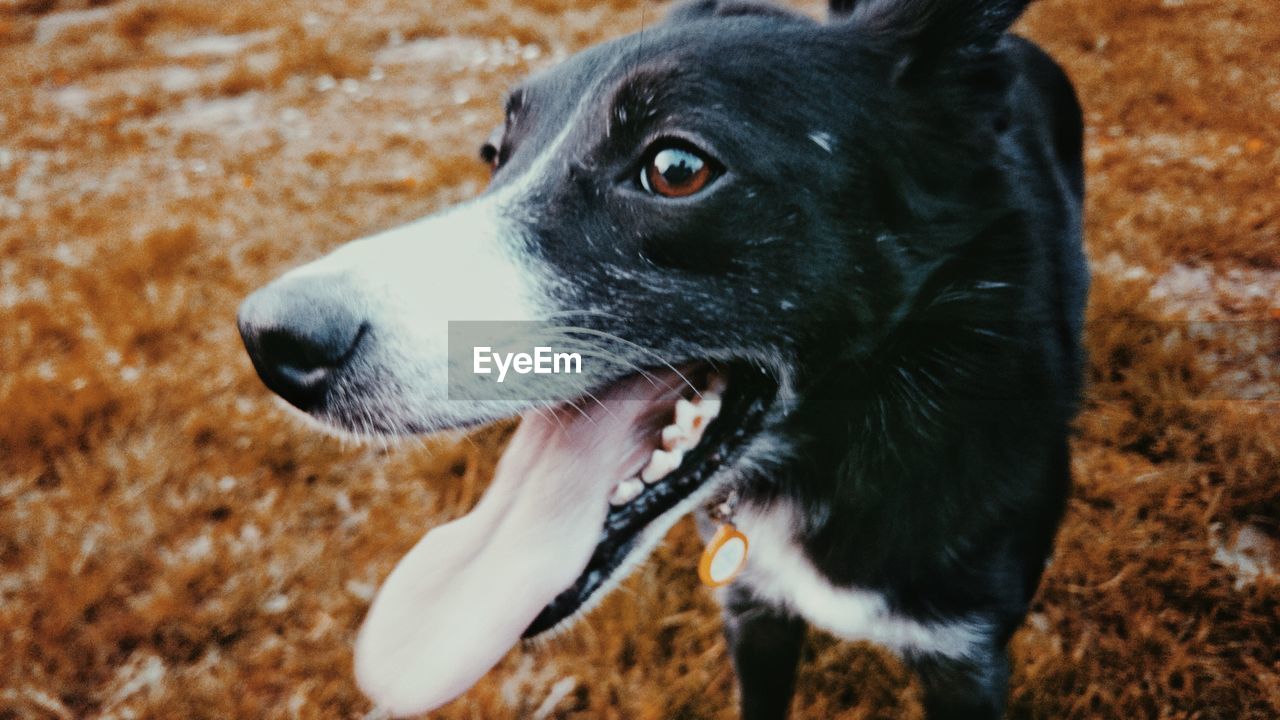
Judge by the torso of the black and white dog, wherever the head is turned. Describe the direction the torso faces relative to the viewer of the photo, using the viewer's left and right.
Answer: facing the viewer and to the left of the viewer
